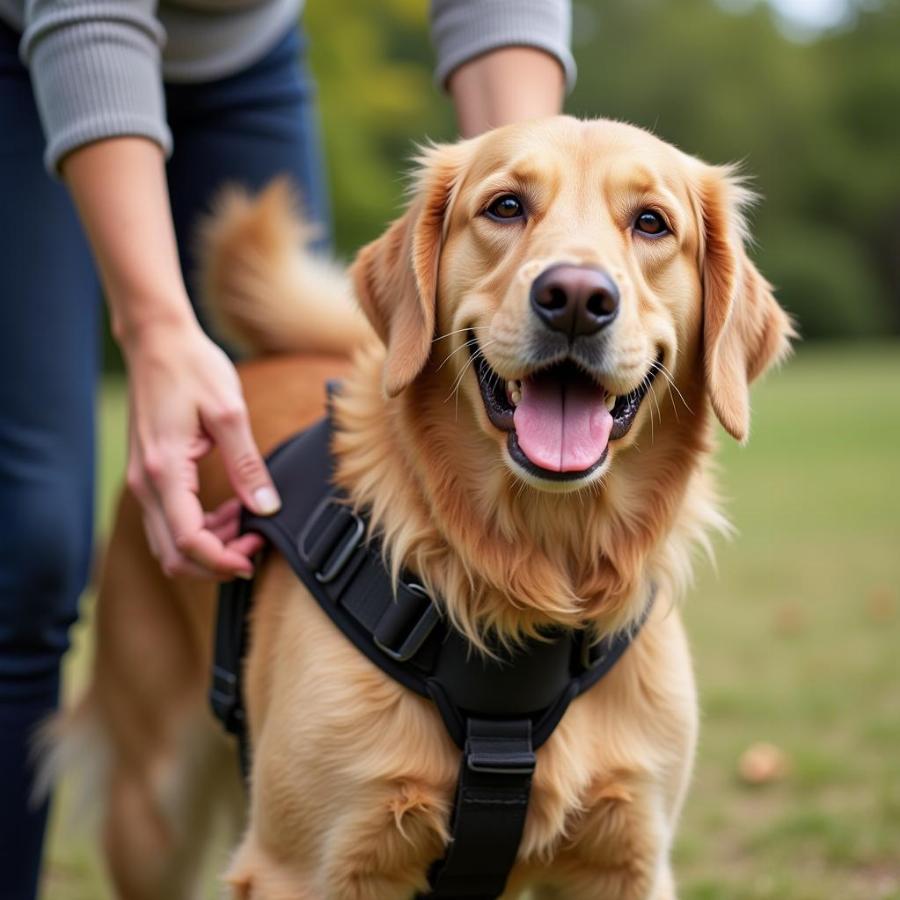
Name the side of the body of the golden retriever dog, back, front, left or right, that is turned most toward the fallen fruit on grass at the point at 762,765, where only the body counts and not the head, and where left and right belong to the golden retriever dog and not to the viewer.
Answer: left

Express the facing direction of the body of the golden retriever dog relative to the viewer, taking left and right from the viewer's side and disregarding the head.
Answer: facing the viewer and to the right of the viewer
